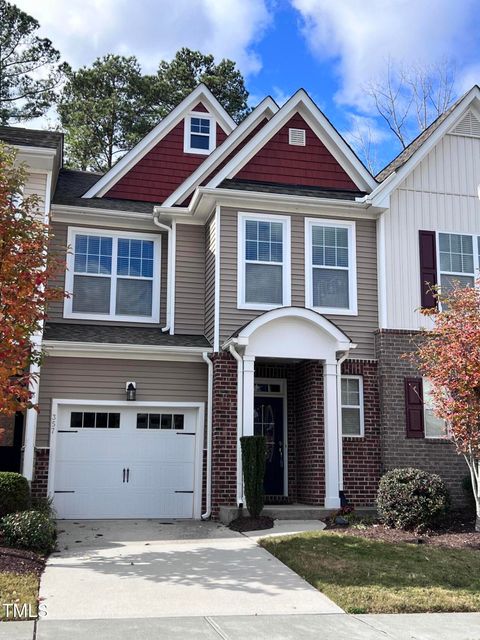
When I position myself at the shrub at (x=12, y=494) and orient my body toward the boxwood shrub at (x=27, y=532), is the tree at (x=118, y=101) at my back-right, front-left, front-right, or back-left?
back-left

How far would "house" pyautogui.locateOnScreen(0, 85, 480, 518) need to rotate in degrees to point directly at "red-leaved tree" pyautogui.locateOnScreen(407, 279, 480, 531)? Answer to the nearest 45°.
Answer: approximately 45° to its left

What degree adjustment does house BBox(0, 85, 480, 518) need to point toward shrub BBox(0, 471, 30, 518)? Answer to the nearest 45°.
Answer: approximately 45° to its right

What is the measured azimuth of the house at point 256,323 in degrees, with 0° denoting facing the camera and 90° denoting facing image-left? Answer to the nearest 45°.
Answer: approximately 0°

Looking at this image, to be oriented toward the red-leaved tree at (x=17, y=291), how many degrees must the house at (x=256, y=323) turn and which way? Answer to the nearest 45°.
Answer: approximately 45° to its right
